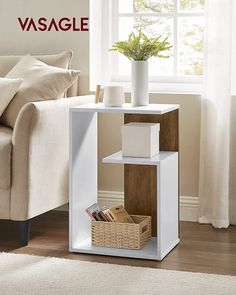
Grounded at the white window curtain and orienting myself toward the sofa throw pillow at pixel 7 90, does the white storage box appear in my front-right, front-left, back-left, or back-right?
front-left

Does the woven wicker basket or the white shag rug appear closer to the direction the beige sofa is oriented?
the white shag rug

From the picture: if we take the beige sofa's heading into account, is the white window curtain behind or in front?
behind

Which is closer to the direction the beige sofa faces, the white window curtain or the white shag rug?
the white shag rug

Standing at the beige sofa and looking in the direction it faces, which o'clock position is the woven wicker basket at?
The woven wicker basket is roughly at 8 o'clock from the beige sofa.

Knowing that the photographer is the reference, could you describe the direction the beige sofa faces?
facing the viewer and to the left of the viewer

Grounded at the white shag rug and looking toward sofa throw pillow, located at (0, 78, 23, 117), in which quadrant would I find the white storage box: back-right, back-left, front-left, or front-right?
front-right
